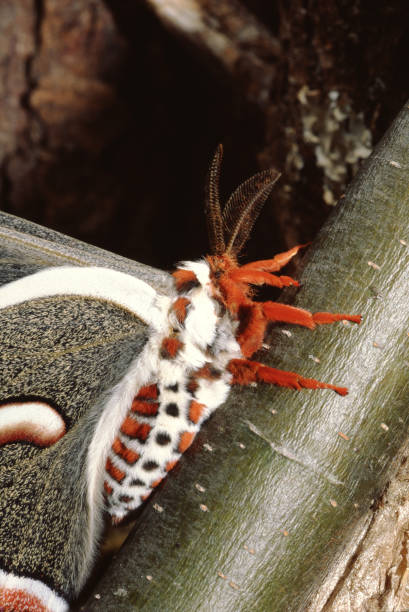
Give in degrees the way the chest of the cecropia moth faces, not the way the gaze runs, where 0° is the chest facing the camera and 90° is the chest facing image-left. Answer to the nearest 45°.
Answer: approximately 270°
